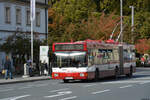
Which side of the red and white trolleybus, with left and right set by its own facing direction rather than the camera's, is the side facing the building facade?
right

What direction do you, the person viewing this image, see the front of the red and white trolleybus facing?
facing the viewer and to the left of the viewer
